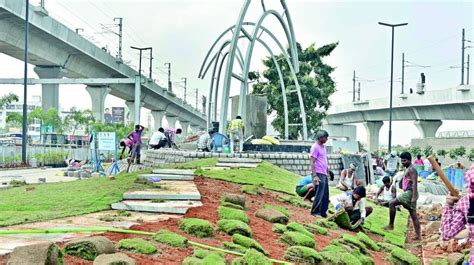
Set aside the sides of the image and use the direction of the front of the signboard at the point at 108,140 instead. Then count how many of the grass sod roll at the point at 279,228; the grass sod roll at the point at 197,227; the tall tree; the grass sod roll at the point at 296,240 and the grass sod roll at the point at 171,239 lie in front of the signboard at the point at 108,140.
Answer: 4

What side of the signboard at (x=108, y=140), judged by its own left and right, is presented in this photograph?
front

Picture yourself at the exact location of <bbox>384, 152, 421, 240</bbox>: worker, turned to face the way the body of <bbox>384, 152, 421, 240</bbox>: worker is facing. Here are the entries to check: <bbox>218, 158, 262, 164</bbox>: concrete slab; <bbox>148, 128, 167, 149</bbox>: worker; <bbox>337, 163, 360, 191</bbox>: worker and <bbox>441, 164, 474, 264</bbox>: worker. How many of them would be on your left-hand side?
1

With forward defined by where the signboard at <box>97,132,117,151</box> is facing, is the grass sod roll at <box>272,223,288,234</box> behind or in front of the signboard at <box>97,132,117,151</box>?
in front

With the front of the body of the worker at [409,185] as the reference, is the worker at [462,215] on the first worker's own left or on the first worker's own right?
on the first worker's own left

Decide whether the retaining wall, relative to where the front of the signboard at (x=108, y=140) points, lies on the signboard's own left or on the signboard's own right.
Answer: on the signboard's own left

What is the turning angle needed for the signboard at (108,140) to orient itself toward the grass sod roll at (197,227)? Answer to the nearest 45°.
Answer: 0° — it already faces it

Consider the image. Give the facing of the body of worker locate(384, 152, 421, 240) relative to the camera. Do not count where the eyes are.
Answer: to the viewer's left

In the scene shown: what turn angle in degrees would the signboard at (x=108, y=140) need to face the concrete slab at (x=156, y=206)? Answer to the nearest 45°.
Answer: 0° — it already faces it

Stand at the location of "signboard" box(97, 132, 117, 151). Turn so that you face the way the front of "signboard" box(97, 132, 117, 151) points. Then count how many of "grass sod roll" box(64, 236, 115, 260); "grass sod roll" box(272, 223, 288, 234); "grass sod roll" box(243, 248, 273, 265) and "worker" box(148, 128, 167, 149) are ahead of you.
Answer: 3

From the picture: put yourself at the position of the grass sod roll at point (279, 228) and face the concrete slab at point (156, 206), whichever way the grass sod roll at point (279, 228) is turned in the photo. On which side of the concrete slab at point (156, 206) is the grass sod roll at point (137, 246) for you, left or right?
left

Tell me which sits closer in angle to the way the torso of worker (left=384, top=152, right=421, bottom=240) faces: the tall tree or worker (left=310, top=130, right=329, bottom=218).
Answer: the worker
